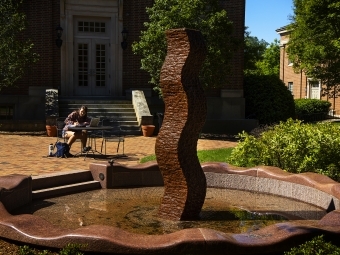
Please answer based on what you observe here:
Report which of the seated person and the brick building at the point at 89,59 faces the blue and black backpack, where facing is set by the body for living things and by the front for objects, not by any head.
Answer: the brick building

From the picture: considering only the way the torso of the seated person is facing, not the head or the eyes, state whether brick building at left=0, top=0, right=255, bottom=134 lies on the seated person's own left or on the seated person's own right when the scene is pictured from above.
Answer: on the seated person's own left

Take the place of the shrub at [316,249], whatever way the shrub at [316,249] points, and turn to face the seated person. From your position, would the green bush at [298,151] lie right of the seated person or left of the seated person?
right

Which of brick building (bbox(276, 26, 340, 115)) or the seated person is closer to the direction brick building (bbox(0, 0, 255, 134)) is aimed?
the seated person

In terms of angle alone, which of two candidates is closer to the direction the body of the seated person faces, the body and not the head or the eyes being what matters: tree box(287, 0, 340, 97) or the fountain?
the fountain

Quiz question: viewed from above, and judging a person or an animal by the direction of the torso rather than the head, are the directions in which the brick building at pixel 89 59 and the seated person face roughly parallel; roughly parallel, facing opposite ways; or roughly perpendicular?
roughly perpendicular

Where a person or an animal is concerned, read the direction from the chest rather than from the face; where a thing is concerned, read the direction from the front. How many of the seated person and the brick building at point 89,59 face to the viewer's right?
1

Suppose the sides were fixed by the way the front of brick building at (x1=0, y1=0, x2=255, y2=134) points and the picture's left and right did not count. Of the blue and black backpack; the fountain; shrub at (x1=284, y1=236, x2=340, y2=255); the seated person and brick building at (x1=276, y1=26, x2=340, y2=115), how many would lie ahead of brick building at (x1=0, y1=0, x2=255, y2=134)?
4

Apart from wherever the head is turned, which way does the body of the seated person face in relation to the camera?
to the viewer's right

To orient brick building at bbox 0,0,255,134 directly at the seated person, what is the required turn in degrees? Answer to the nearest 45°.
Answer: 0° — it already faces them
